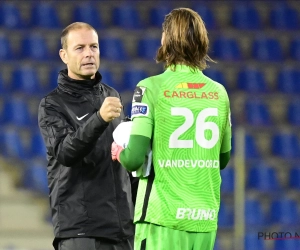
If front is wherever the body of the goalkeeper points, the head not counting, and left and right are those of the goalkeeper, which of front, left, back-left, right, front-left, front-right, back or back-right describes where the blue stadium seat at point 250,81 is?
front-right

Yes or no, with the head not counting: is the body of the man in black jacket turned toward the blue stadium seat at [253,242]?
no

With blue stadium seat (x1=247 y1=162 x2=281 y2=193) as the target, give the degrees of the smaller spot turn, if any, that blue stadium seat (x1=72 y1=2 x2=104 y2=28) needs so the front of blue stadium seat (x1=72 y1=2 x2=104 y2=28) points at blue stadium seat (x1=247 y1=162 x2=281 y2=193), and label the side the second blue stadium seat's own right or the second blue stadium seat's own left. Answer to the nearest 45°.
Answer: approximately 45° to the second blue stadium seat's own left

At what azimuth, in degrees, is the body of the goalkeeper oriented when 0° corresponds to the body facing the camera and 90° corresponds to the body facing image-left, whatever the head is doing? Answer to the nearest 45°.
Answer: approximately 135°

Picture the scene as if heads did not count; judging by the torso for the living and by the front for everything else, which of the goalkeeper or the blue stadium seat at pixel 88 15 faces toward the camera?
the blue stadium seat

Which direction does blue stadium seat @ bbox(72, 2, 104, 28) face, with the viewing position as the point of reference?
facing the viewer

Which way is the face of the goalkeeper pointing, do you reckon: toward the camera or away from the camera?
away from the camera

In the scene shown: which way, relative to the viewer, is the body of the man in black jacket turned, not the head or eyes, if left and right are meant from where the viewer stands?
facing the viewer and to the right of the viewer

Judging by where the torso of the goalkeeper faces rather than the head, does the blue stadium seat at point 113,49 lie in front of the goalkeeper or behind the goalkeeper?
in front

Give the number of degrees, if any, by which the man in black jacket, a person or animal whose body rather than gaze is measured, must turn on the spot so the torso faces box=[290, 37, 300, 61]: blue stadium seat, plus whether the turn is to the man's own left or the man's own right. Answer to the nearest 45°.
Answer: approximately 90° to the man's own left

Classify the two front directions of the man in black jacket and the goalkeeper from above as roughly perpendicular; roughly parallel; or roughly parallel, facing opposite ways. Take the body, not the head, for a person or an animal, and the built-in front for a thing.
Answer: roughly parallel, facing opposite ways

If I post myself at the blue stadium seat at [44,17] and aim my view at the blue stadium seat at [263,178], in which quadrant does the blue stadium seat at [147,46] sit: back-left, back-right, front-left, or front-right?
front-left

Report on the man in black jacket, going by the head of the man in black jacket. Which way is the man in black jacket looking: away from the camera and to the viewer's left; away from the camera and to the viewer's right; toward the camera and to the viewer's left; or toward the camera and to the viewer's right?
toward the camera and to the viewer's right

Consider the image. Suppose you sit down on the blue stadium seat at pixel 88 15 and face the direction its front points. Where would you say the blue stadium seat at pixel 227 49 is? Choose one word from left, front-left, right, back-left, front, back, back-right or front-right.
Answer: left

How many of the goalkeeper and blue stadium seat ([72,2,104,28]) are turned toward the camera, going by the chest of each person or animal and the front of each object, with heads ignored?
1
